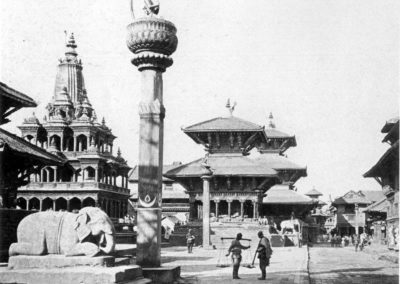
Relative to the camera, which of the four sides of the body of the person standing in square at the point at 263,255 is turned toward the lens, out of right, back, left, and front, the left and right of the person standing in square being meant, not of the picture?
left

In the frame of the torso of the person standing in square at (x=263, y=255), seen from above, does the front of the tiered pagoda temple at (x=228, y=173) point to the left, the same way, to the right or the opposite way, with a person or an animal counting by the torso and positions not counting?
to the left

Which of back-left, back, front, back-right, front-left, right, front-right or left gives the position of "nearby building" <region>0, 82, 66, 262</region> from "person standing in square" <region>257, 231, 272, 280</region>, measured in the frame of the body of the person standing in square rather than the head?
front-right

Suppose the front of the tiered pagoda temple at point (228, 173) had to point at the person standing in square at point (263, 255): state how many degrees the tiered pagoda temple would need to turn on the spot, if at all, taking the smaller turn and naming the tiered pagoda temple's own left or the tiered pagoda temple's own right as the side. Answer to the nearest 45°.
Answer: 0° — it already faces them

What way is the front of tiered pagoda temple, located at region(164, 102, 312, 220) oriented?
toward the camera

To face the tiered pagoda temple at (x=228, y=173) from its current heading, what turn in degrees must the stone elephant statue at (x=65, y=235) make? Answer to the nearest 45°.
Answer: approximately 90° to its left

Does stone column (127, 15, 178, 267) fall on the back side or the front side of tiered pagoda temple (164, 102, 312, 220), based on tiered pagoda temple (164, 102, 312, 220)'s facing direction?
on the front side

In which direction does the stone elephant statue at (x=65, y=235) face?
to the viewer's right

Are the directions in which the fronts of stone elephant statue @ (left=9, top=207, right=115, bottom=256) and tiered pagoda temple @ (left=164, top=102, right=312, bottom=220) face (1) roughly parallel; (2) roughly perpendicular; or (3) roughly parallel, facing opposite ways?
roughly perpendicular

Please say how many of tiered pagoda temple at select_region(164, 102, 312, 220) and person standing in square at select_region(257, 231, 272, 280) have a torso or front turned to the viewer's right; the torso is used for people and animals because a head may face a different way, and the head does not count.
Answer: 0

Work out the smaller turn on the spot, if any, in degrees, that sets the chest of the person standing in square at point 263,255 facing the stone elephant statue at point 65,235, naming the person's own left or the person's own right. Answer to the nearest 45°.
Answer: approximately 45° to the person's own left

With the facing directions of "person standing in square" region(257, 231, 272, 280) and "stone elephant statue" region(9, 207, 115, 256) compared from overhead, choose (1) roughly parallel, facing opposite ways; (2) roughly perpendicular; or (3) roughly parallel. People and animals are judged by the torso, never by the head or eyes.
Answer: roughly parallel, facing opposite ways

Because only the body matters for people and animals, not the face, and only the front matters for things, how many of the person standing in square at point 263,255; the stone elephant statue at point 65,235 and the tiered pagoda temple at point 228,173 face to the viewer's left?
1
